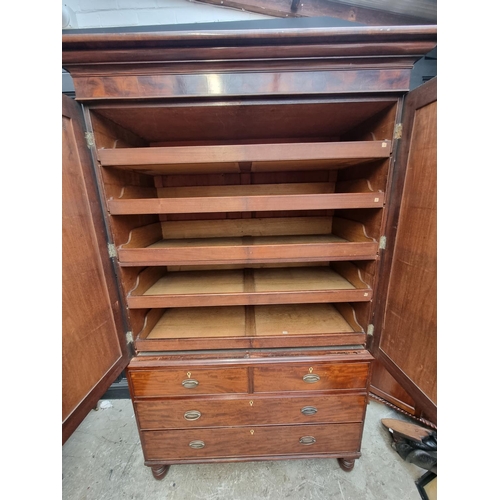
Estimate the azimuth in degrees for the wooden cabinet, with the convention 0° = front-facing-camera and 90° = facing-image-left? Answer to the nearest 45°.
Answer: approximately 0°
